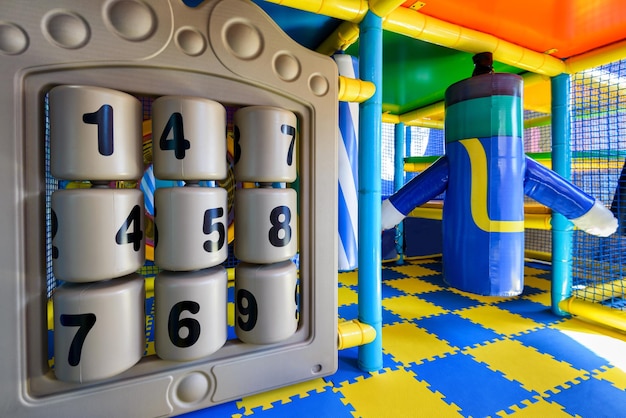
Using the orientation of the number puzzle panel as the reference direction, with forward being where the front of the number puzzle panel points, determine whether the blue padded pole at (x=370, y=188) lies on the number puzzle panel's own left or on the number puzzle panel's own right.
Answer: on the number puzzle panel's own left

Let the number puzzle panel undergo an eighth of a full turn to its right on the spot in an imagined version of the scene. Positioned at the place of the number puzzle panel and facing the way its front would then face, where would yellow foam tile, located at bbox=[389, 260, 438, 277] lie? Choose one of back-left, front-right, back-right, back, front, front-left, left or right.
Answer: back-left

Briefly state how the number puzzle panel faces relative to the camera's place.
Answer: facing the viewer and to the right of the viewer
